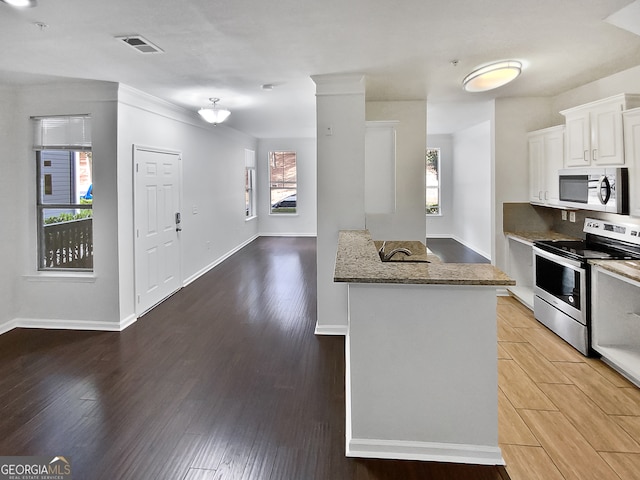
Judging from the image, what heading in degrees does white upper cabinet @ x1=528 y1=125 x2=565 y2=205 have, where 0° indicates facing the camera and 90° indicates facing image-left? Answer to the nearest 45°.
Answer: approximately 45°

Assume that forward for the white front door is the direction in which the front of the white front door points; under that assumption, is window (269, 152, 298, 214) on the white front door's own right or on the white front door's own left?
on the white front door's own left

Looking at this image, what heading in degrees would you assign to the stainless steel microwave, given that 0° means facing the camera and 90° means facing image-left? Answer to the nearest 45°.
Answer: approximately 45°

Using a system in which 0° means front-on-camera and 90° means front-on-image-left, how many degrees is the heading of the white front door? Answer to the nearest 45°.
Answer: approximately 315°

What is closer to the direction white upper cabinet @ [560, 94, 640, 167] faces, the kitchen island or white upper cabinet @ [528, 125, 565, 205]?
the kitchen island
